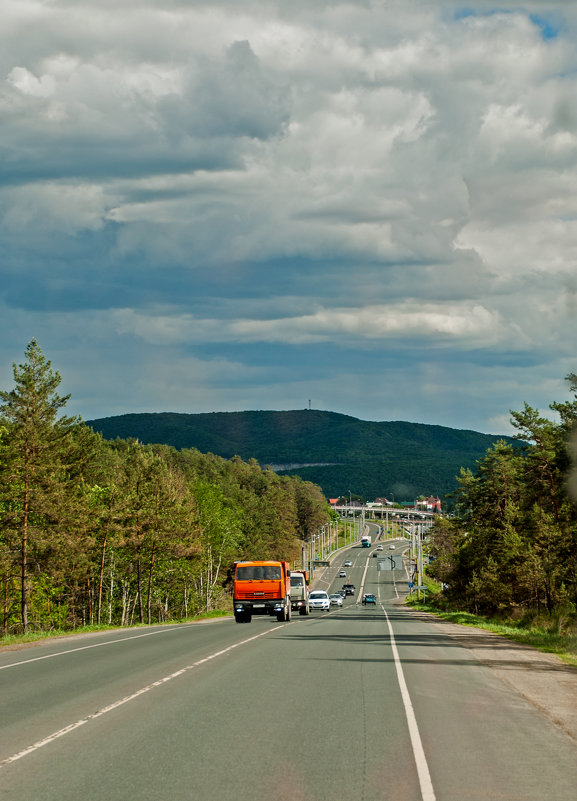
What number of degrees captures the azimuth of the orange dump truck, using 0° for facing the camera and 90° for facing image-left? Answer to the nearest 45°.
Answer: approximately 0°
